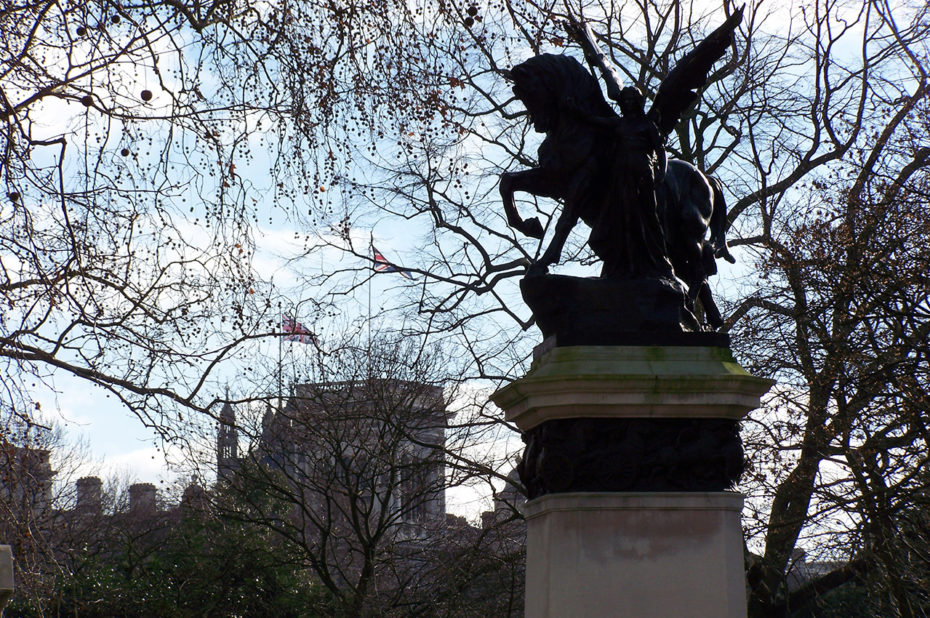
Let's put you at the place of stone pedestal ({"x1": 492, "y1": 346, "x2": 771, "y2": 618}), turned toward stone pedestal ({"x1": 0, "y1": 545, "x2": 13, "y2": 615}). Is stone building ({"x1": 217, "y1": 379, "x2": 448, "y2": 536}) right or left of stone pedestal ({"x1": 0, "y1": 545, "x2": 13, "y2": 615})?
right

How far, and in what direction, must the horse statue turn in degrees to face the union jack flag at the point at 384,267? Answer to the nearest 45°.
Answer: approximately 90° to its right

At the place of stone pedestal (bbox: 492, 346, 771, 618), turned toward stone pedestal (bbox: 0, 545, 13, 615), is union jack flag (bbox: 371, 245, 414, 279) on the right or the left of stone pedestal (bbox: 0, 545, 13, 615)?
right

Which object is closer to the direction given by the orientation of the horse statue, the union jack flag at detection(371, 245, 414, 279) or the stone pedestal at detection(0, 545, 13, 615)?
the stone pedestal

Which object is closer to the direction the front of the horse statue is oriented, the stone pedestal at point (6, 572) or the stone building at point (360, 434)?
the stone pedestal

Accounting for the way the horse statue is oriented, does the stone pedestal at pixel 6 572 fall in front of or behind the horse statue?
in front

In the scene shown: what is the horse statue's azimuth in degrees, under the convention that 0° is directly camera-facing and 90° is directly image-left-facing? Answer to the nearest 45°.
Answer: approximately 90°
